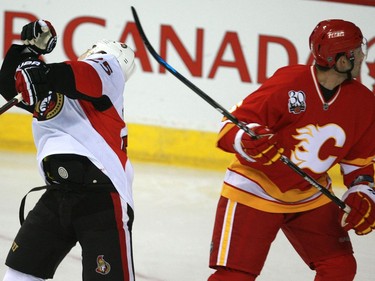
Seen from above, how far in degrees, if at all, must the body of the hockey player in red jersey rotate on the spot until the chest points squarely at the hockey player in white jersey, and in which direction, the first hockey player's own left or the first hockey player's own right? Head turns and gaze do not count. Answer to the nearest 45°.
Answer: approximately 90° to the first hockey player's own right
